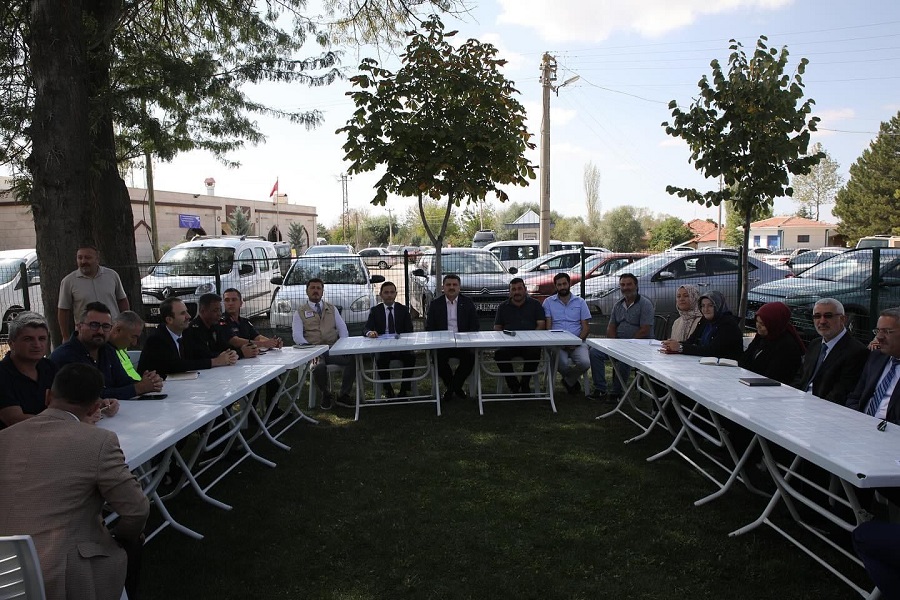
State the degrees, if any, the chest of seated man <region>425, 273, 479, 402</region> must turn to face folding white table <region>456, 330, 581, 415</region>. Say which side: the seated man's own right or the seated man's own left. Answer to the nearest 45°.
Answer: approximately 45° to the seated man's own left

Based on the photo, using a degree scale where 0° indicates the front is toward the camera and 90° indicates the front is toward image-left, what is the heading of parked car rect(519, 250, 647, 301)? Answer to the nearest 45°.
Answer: approximately 45°

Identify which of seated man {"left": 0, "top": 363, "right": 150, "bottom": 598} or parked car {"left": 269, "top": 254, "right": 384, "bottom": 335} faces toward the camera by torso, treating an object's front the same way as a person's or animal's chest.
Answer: the parked car

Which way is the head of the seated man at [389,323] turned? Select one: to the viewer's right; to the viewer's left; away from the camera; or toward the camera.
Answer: toward the camera

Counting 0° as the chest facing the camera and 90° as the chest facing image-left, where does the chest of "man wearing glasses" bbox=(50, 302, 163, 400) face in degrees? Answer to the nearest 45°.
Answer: approximately 315°

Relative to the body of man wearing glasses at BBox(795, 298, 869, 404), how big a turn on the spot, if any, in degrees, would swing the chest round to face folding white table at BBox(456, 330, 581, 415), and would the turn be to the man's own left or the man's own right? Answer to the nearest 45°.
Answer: approximately 90° to the man's own right

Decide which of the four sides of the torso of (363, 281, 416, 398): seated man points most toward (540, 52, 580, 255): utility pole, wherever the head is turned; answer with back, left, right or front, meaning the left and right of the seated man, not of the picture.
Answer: back

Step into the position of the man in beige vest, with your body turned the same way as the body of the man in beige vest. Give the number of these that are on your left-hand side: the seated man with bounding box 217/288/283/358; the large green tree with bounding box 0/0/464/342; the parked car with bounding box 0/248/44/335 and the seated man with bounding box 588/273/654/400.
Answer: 1

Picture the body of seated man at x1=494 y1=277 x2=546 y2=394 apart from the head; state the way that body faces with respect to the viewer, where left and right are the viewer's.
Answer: facing the viewer

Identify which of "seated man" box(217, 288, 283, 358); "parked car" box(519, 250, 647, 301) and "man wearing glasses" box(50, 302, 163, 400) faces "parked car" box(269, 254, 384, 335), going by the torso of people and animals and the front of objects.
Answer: "parked car" box(519, 250, 647, 301)

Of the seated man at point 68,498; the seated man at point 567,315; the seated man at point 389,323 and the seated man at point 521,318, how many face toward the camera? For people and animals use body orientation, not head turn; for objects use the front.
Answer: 3

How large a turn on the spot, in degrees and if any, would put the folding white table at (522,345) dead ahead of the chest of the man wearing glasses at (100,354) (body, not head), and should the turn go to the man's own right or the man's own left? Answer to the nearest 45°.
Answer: approximately 45° to the man's own left

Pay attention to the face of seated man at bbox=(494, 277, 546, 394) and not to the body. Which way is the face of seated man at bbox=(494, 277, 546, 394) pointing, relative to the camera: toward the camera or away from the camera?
toward the camera

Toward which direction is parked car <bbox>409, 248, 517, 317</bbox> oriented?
toward the camera

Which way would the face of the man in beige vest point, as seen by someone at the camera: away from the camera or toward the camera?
toward the camera

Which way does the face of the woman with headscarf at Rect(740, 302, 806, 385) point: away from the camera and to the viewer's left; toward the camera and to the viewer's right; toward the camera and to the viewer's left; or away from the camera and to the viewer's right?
toward the camera and to the viewer's left

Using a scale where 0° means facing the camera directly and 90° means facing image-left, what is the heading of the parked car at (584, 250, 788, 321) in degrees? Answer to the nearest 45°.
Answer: approximately 45°

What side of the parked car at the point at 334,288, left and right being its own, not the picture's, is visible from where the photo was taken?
front

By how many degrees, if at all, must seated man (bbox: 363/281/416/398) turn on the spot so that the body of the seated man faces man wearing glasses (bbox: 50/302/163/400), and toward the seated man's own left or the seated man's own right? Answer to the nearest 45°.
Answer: approximately 45° to the seated man's own right
